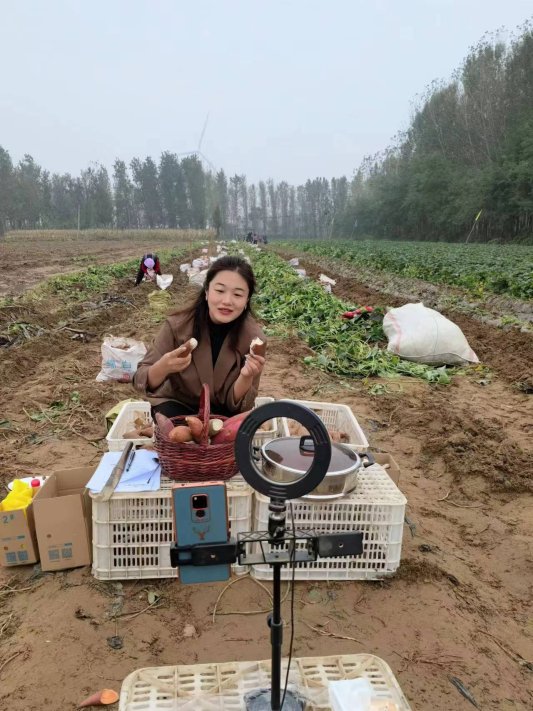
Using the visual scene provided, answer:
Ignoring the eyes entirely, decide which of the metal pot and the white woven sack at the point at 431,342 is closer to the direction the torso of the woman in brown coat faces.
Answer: the metal pot

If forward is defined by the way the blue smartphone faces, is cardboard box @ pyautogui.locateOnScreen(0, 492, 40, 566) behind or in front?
in front

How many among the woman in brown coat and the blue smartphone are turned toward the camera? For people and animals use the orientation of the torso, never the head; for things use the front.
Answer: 1

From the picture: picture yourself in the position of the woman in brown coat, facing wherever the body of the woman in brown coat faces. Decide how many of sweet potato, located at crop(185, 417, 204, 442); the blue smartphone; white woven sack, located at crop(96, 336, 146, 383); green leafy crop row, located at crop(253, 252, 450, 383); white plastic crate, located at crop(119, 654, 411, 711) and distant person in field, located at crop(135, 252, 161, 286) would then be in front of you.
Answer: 3

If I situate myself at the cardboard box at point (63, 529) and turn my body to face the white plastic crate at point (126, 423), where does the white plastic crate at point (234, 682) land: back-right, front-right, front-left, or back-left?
back-right

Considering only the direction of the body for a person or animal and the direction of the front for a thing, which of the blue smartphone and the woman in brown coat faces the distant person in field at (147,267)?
the blue smartphone

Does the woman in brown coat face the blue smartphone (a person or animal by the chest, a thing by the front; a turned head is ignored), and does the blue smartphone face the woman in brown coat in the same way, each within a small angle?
yes

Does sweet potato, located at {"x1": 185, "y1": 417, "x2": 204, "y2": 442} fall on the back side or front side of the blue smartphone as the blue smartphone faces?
on the front side

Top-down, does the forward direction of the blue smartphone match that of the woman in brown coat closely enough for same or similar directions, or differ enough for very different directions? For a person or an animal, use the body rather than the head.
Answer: very different directions

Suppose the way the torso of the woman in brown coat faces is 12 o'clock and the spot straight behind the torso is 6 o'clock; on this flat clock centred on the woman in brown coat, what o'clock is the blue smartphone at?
The blue smartphone is roughly at 12 o'clock from the woman in brown coat.

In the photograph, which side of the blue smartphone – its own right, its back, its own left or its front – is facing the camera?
back

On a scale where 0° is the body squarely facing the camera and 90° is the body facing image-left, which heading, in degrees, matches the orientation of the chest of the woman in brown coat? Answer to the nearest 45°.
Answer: approximately 0°

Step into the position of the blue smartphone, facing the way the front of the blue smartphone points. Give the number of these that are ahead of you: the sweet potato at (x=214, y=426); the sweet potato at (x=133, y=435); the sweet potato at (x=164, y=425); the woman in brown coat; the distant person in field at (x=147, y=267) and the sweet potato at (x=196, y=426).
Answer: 6

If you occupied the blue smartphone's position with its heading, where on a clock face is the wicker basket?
The wicker basket is roughly at 12 o'clock from the blue smartphone.
